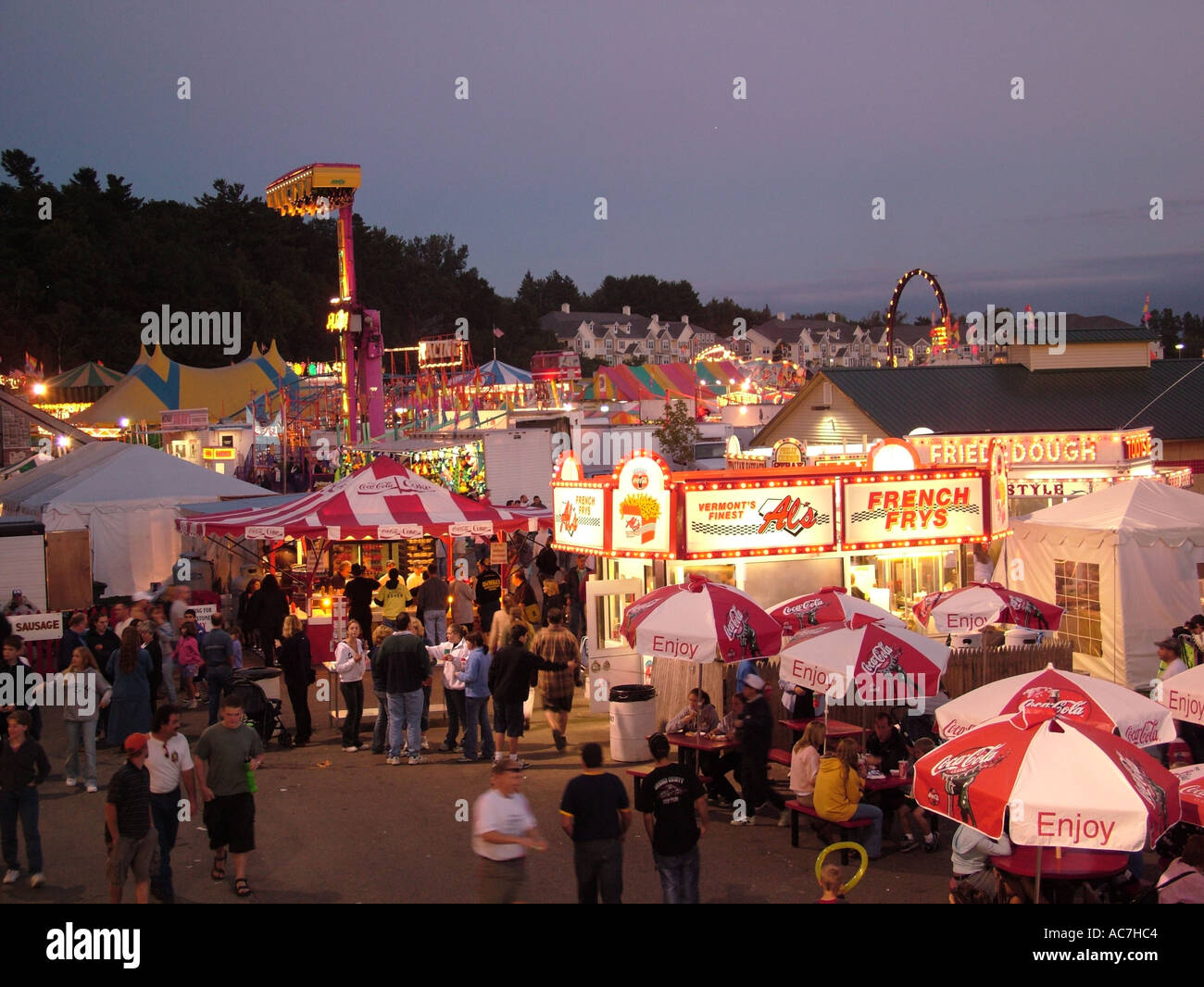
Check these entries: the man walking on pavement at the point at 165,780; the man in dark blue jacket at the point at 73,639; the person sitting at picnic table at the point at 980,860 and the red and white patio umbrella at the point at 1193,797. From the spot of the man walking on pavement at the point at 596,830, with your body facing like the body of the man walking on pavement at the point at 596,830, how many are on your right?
2

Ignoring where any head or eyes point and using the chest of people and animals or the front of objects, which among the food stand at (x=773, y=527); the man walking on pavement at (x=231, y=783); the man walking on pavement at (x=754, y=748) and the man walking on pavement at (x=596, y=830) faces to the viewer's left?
the man walking on pavement at (x=754, y=748)

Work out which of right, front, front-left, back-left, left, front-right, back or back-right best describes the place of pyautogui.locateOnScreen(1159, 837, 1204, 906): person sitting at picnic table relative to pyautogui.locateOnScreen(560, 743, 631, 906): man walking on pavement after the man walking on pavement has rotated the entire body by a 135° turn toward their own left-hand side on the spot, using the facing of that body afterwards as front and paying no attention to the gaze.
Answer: back-left

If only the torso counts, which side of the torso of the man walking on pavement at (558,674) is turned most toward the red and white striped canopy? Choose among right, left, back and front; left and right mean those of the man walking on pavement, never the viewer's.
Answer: front

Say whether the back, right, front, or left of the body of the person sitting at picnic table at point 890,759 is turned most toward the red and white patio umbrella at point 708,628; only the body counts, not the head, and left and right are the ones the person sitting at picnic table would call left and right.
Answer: right

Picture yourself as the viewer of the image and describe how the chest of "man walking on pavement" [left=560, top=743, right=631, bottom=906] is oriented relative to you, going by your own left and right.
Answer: facing away from the viewer

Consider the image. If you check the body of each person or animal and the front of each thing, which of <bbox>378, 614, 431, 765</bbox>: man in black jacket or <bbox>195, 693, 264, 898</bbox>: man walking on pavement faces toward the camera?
the man walking on pavement

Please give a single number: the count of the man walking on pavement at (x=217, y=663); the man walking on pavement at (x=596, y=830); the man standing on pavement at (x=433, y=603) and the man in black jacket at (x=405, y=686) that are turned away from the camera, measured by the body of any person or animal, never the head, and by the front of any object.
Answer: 4

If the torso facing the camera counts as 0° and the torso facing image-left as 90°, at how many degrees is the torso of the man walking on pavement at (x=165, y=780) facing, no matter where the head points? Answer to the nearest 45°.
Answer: approximately 315°

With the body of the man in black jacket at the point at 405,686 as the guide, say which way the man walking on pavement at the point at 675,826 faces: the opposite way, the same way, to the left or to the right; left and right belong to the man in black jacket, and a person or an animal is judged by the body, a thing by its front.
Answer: the same way

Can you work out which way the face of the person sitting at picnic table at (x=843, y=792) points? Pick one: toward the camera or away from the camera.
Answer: away from the camera

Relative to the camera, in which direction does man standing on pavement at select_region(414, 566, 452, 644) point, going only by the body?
away from the camera
